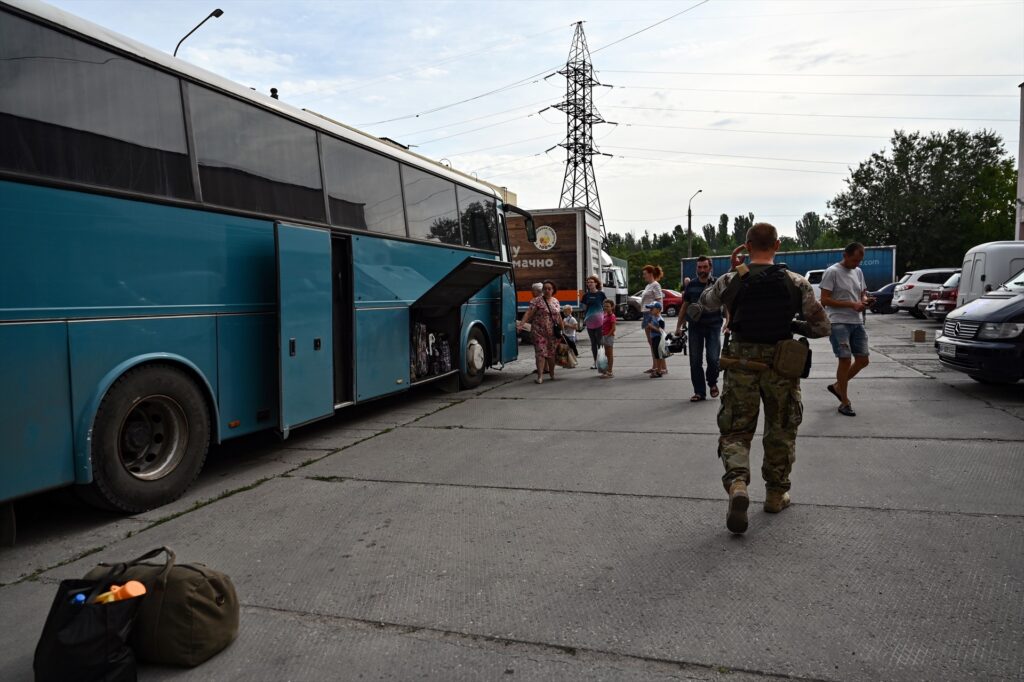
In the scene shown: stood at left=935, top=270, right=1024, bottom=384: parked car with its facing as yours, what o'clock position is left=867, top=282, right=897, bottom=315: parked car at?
left=867, top=282, right=897, bottom=315: parked car is roughly at 4 o'clock from left=935, top=270, right=1024, bottom=384: parked car.

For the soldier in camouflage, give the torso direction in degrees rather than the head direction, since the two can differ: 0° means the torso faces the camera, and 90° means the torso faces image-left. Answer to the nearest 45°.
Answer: approximately 180°

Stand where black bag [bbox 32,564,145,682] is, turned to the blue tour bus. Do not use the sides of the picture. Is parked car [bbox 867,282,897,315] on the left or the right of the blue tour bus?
right

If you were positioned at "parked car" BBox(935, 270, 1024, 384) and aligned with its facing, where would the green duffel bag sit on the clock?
The green duffel bag is roughly at 11 o'clock from the parked car.

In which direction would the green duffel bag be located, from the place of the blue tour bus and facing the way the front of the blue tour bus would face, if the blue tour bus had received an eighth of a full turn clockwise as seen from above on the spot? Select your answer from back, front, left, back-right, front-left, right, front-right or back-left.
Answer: right

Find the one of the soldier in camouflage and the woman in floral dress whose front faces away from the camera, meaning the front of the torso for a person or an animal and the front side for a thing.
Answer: the soldier in camouflage

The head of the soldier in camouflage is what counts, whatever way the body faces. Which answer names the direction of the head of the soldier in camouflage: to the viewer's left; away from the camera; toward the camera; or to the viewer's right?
away from the camera

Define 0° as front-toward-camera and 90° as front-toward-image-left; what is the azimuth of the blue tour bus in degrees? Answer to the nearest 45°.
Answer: approximately 225°

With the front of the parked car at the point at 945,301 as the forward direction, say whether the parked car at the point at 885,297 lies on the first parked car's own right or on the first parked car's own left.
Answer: on the first parked car's own right

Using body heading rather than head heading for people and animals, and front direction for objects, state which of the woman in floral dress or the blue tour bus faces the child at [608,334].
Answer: the blue tour bus

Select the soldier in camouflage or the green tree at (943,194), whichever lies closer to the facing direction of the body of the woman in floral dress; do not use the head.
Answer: the soldier in camouflage

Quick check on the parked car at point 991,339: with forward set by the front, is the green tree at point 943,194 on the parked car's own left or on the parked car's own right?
on the parked car's own right

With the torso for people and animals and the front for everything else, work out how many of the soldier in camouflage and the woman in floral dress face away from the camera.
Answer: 1

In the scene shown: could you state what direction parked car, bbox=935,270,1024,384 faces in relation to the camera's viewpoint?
facing the viewer and to the left of the viewer

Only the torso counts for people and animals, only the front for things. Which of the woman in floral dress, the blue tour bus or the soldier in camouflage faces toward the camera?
the woman in floral dress

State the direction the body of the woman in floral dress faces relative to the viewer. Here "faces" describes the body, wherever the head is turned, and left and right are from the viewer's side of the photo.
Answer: facing the viewer

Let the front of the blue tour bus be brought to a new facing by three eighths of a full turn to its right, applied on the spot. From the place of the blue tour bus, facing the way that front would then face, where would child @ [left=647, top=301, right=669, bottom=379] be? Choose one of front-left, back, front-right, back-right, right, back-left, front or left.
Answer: back-left
